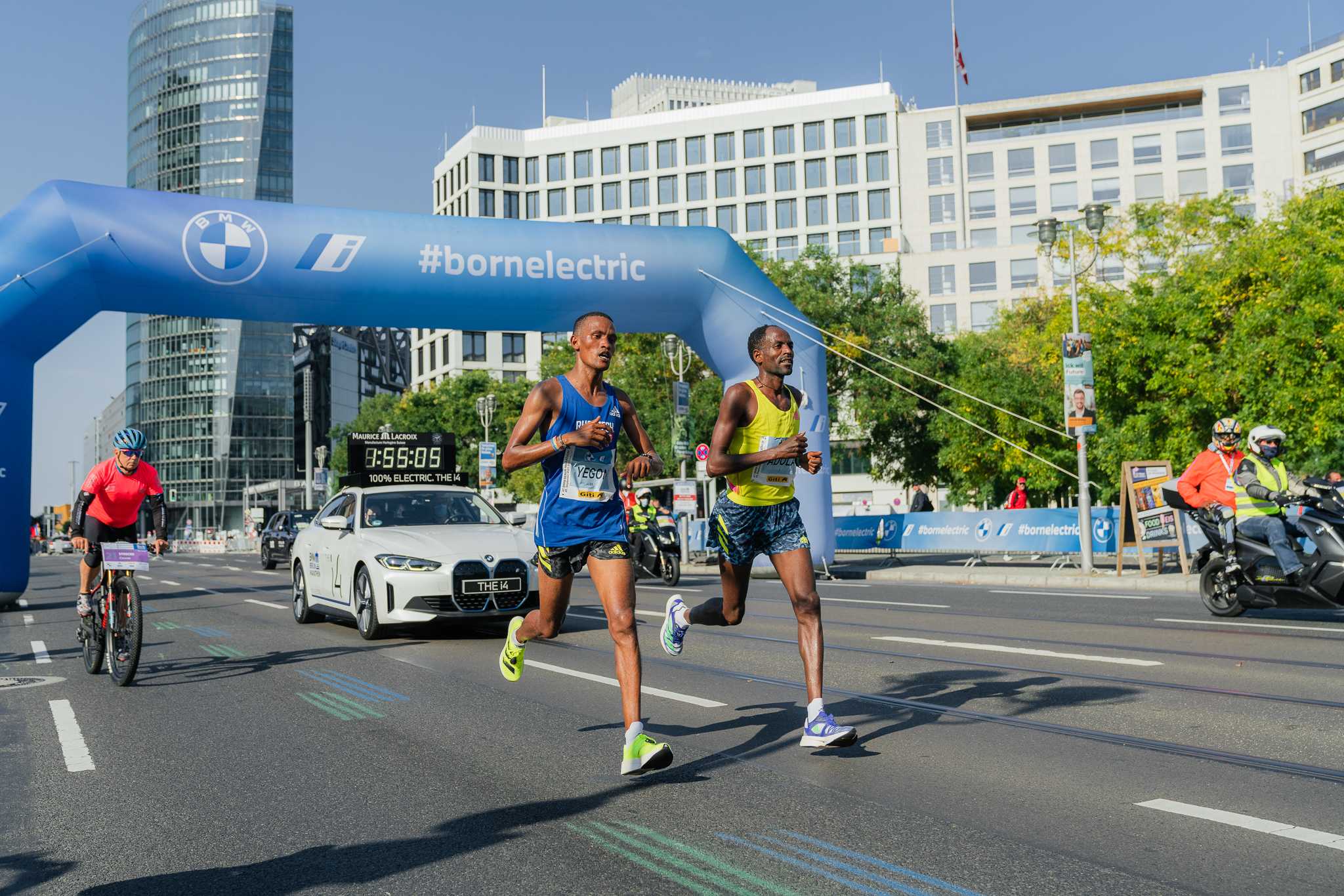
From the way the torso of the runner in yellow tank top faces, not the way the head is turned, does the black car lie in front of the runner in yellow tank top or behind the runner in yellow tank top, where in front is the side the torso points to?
behind

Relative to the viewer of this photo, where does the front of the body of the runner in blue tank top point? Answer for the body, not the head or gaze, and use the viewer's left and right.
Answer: facing the viewer and to the right of the viewer

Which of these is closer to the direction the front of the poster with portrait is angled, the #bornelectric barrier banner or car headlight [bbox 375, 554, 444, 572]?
the car headlight

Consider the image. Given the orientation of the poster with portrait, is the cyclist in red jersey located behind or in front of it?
in front

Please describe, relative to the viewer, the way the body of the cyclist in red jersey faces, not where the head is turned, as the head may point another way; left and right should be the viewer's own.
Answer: facing the viewer

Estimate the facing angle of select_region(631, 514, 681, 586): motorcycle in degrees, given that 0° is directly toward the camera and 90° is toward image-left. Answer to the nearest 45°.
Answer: approximately 315°

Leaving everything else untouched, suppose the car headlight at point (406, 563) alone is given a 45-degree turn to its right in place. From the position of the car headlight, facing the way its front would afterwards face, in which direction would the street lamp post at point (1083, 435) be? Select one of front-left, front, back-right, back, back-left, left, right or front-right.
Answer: back-left

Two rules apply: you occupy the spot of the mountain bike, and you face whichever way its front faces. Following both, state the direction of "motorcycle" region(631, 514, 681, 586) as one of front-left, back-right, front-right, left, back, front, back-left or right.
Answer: back-left

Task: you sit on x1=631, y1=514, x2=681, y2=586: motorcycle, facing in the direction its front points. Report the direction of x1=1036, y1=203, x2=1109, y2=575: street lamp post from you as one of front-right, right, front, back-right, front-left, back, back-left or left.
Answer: front-left

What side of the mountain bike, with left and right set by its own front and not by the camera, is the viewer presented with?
front
